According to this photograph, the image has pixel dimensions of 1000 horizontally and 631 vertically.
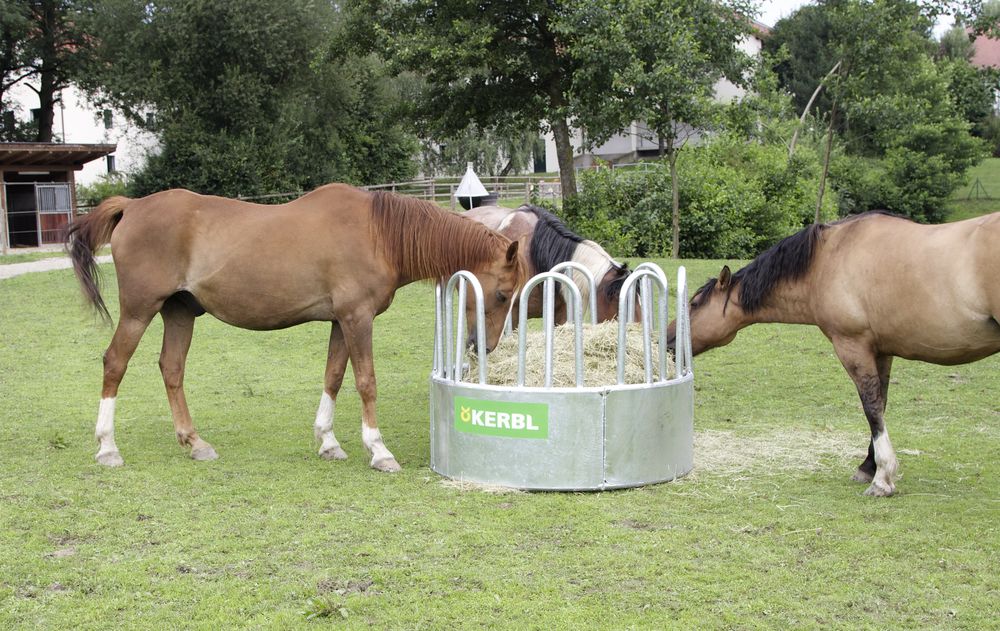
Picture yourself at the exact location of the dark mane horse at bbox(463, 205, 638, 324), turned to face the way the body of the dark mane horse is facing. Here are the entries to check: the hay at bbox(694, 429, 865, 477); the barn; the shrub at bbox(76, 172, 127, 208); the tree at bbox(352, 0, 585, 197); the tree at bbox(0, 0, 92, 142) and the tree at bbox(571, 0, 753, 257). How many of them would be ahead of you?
1

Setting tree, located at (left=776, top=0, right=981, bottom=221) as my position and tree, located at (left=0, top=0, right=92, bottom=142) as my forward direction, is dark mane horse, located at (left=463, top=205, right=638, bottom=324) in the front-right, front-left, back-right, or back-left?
front-left

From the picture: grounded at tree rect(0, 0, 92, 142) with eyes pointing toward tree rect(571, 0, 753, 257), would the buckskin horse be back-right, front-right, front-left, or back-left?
front-right

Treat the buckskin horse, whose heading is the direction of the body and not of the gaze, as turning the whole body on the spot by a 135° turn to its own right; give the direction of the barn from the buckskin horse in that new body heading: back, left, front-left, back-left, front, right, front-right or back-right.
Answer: left

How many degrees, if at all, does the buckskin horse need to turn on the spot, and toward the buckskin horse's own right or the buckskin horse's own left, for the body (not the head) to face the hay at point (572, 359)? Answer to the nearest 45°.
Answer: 0° — it already faces it

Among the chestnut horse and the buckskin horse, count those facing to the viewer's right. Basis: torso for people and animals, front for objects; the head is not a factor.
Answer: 1

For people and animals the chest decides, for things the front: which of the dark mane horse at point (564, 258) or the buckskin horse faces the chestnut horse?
the buckskin horse

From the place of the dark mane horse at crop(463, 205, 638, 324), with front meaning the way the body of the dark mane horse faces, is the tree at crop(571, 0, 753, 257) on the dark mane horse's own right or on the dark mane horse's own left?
on the dark mane horse's own left

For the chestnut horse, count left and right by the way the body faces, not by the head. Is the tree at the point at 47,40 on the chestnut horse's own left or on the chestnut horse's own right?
on the chestnut horse's own left

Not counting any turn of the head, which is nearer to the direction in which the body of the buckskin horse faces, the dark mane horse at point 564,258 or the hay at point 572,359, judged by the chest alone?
the hay

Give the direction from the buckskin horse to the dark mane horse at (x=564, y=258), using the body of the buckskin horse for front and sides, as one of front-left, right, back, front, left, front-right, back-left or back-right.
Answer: front-right

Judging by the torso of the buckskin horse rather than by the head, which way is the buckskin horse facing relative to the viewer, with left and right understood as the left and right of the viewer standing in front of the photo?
facing to the left of the viewer

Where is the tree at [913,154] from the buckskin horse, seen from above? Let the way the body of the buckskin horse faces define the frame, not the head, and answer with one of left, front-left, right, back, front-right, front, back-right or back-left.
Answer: right

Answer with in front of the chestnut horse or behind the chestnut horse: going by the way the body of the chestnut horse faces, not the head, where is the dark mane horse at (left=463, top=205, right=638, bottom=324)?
in front

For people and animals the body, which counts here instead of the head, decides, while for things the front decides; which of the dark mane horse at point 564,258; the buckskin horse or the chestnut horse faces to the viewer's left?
the buckskin horse

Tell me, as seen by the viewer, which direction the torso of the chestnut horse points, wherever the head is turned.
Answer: to the viewer's right
